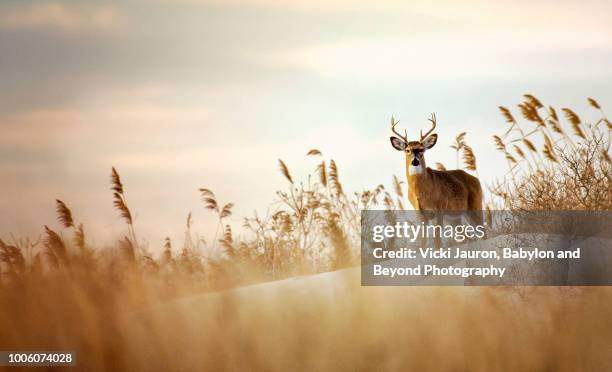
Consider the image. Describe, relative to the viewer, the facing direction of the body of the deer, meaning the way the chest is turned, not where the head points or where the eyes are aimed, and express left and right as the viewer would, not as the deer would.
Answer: facing the viewer and to the left of the viewer
